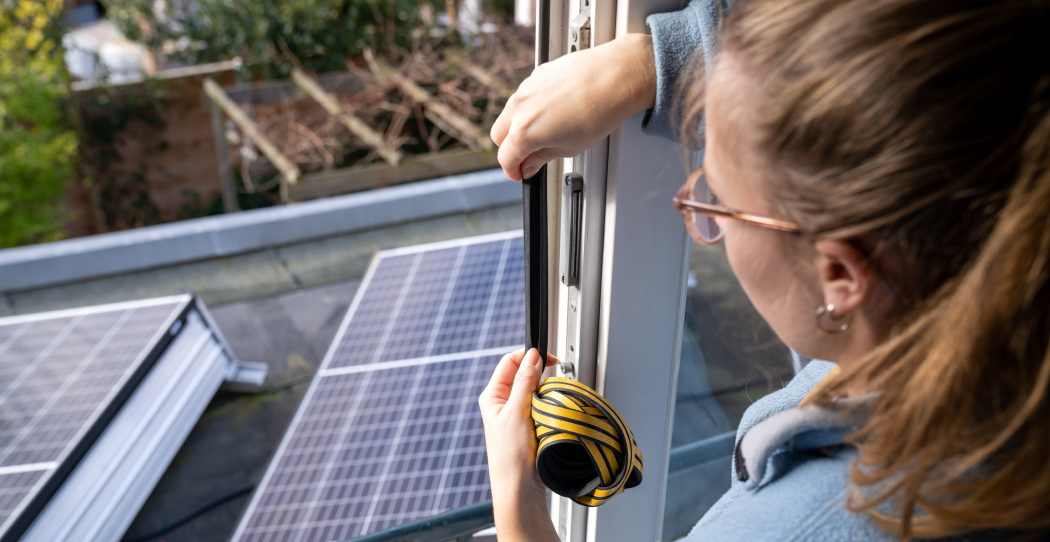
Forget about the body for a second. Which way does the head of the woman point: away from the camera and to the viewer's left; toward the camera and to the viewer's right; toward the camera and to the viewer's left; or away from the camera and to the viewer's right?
away from the camera and to the viewer's left

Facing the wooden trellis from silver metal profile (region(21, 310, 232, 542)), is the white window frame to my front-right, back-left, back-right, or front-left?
back-right

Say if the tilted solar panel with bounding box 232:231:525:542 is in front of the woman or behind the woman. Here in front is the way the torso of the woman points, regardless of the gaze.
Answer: in front

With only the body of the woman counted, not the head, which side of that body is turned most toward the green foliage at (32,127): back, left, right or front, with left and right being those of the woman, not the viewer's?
front

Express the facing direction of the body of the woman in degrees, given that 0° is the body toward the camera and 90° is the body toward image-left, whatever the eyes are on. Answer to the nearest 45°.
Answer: approximately 135°
